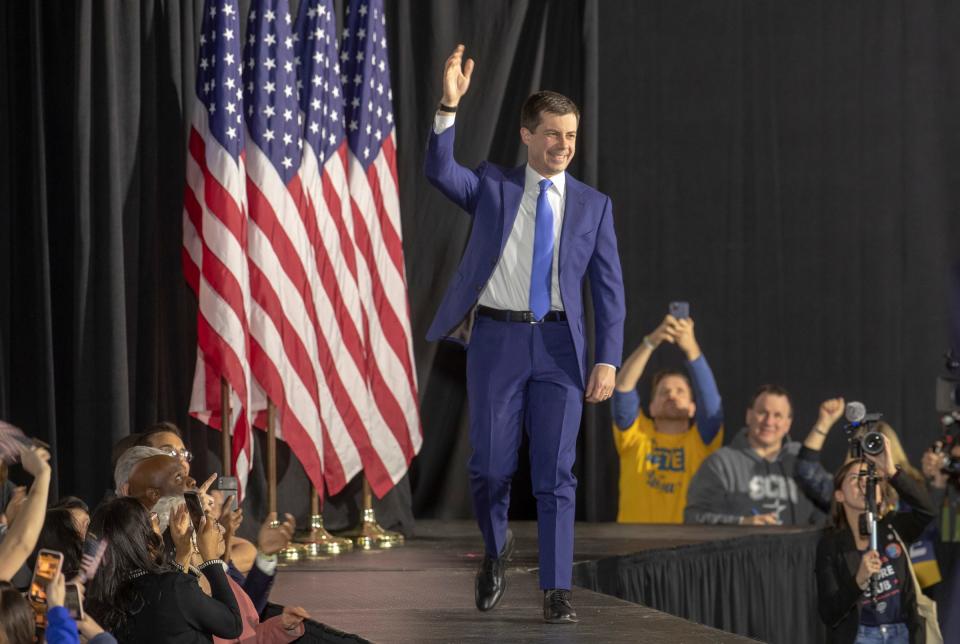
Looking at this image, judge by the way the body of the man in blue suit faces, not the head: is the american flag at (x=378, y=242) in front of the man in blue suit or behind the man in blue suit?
behind

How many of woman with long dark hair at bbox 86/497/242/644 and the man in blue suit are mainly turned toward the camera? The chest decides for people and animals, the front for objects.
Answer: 1

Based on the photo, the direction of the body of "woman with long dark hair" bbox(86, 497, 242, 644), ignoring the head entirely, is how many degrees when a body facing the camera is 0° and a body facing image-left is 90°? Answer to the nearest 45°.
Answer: approximately 225°

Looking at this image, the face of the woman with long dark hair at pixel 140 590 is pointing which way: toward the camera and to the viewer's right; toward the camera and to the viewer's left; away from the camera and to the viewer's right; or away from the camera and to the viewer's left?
away from the camera and to the viewer's right

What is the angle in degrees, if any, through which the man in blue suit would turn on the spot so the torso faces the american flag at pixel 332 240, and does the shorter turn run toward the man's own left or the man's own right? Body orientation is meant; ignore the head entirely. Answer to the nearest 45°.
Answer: approximately 180°

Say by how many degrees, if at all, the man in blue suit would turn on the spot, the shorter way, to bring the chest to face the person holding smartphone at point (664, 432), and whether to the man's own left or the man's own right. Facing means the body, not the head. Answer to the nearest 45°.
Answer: approximately 180°

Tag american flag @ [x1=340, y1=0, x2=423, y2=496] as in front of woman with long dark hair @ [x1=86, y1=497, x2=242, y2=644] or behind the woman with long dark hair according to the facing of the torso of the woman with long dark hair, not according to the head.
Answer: in front

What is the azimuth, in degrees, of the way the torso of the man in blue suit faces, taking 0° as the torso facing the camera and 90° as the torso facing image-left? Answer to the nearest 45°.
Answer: approximately 0°

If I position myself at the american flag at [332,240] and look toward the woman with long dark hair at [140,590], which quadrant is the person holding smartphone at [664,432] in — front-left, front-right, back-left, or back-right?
back-left

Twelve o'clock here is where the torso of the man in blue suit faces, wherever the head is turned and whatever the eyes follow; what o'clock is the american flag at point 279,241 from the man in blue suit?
The american flag is roughly at 5 o'clock from the man in blue suit.

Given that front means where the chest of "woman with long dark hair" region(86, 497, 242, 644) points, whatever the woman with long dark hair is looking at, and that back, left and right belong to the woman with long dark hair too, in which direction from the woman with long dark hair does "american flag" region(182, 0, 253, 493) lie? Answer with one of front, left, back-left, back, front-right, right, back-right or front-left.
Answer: front-left

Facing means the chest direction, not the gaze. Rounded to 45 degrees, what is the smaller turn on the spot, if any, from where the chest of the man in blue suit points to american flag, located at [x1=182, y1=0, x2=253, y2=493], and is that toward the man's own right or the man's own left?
approximately 135° to the man's own right
